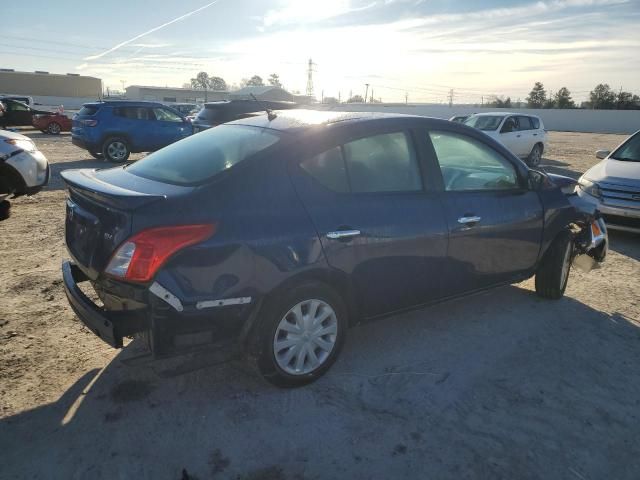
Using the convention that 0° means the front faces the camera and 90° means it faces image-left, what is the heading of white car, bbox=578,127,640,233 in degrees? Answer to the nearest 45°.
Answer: approximately 45°

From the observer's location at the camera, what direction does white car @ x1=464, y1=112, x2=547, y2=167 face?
facing the viewer and to the left of the viewer

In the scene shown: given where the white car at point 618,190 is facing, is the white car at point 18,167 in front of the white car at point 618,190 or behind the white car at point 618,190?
in front

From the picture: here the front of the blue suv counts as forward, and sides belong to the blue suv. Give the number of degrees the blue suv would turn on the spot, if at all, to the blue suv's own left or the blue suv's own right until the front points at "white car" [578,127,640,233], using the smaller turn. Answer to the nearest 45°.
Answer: approximately 90° to the blue suv's own right

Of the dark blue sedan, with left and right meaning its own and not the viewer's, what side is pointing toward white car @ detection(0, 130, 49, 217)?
left

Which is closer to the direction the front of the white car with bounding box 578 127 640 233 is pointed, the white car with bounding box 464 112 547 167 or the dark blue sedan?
the dark blue sedan

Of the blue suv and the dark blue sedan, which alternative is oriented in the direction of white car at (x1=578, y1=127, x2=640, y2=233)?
the dark blue sedan

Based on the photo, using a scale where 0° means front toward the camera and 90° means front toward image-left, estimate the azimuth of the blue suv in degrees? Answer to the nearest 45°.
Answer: approximately 225°

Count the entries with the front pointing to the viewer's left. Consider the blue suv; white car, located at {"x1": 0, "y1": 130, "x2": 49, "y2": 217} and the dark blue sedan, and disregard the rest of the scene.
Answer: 0

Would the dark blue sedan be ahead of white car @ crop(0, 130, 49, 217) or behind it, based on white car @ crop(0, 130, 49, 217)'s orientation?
ahead

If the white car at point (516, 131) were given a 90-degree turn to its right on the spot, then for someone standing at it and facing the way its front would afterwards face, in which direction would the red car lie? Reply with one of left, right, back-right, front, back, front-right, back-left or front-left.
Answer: front-left

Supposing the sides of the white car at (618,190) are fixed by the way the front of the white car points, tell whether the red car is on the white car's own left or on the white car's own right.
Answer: on the white car's own right

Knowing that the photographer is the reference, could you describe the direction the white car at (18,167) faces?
facing the viewer and to the right of the viewer

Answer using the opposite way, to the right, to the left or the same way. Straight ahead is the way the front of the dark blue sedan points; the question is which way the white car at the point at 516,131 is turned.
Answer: the opposite way

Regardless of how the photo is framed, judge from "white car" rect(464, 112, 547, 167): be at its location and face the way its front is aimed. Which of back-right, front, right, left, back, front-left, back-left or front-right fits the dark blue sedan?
front-left

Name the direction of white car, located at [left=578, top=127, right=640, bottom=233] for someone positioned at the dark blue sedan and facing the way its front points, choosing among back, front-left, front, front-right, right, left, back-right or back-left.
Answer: front

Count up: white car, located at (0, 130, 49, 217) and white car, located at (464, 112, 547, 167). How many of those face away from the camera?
0

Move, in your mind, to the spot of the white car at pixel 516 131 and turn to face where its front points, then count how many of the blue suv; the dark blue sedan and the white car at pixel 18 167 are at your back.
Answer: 0

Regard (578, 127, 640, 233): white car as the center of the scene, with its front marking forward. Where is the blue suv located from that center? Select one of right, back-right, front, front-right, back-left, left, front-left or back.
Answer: front-right

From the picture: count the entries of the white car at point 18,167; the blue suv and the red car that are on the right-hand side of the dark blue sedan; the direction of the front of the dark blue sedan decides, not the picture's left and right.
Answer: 0

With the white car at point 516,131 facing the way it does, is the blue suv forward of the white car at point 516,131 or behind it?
forward
